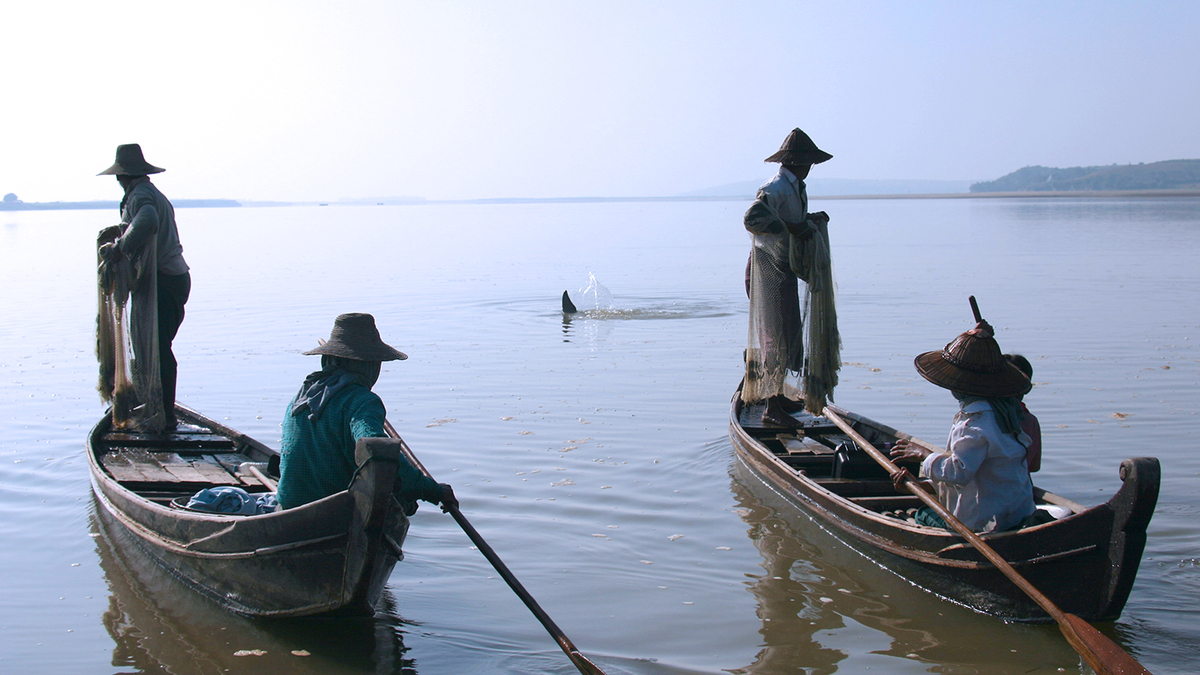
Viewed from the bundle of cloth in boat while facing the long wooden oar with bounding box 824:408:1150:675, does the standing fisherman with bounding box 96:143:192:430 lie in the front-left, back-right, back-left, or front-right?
back-left

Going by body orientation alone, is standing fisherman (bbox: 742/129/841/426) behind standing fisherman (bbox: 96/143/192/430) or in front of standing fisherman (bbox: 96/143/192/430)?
behind

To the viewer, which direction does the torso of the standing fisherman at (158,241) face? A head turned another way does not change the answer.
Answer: to the viewer's left

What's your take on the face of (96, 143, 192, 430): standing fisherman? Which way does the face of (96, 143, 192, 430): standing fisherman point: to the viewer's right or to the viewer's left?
to the viewer's left

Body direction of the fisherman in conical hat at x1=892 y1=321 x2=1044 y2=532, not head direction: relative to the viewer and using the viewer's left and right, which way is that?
facing away from the viewer and to the left of the viewer

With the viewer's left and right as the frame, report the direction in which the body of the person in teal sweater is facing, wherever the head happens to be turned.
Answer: facing away from the viewer and to the right of the viewer

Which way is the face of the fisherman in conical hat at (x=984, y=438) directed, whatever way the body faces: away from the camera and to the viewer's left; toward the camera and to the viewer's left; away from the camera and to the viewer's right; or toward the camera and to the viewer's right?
away from the camera and to the viewer's left

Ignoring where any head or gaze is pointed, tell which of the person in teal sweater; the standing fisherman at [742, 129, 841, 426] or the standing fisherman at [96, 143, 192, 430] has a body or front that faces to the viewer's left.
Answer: the standing fisherman at [96, 143, 192, 430]

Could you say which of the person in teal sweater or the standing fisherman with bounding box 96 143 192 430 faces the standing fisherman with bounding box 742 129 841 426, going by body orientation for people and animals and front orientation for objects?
the person in teal sweater
